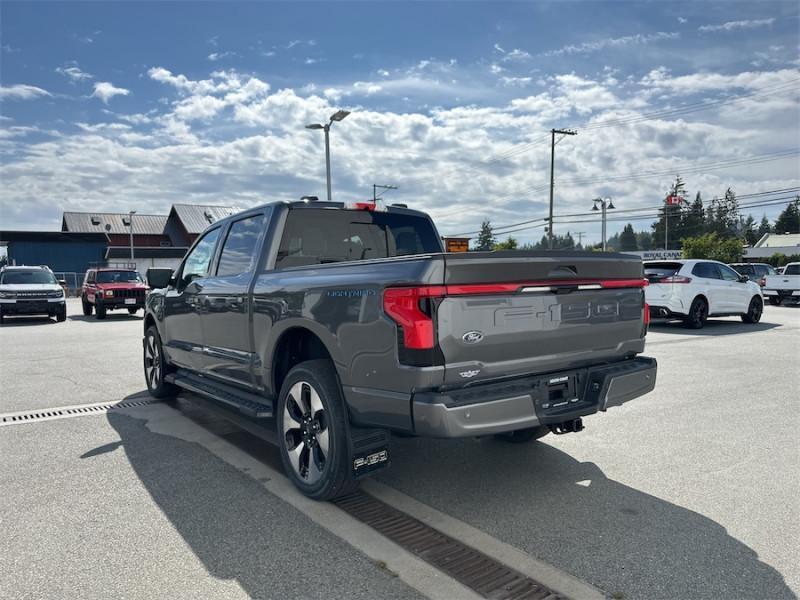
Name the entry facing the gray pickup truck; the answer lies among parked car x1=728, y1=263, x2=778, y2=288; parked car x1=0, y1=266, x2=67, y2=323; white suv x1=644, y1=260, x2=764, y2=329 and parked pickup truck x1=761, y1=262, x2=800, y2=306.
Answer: parked car x1=0, y1=266, x2=67, y2=323

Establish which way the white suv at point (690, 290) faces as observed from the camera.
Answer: facing away from the viewer and to the right of the viewer

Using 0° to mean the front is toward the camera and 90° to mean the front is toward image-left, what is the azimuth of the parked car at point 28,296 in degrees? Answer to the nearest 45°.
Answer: approximately 0°

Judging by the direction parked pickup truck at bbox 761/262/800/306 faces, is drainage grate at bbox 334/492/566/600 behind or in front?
behind

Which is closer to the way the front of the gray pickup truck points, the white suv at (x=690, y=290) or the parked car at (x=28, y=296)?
the parked car

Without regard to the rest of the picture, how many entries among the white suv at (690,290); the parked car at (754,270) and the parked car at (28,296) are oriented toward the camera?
1

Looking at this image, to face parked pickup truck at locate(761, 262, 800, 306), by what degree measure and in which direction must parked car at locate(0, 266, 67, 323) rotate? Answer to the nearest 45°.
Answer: approximately 90° to its left

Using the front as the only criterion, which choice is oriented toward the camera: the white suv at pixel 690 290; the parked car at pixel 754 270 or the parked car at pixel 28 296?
the parked car at pixel 28 296

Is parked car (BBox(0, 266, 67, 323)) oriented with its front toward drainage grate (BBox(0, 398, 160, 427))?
yes

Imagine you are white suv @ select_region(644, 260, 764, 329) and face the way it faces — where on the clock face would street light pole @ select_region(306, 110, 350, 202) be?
The street light pole is roughly at 8 o'clock from the white suv.

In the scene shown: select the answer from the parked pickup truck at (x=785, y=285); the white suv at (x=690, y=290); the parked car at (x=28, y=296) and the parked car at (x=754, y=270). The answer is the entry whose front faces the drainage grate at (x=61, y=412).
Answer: the parked car at (x=28, y=296)

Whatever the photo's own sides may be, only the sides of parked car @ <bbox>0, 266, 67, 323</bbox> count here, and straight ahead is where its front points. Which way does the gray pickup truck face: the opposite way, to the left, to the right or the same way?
the opposite way
